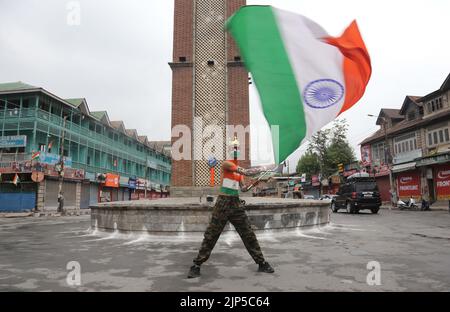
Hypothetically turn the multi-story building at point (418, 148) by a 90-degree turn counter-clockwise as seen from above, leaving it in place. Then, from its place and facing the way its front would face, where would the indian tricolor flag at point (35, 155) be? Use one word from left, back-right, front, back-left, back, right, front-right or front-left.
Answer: right

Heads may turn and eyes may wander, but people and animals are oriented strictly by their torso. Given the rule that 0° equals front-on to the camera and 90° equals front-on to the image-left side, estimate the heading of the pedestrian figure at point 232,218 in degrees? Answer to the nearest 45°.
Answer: approximately 315°

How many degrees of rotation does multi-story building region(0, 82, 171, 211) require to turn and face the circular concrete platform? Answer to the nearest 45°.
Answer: approximately 45° to its right

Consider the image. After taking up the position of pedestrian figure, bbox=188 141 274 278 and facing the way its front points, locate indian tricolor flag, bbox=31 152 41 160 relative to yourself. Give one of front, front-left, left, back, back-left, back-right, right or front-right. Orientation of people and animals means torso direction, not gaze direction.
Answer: back

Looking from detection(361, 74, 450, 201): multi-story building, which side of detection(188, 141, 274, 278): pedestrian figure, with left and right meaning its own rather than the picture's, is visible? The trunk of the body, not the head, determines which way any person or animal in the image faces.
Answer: left

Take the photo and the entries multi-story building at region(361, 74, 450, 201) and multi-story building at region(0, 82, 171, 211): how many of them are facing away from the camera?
0

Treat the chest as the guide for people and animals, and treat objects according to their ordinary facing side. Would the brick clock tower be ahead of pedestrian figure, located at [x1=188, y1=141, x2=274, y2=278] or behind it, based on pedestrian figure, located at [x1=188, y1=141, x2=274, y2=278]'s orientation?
behind

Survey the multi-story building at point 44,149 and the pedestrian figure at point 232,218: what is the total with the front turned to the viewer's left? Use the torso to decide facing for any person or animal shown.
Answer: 0

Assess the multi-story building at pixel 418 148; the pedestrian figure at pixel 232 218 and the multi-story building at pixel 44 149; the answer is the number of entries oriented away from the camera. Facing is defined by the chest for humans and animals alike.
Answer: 0

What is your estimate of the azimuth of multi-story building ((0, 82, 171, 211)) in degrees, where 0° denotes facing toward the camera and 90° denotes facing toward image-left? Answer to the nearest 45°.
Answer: approximately 315°

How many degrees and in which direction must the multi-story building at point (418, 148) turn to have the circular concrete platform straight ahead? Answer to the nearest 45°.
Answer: approximately 45° to its left
